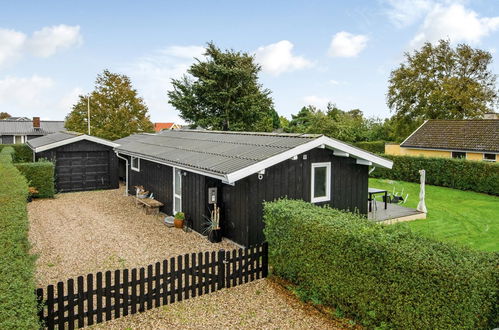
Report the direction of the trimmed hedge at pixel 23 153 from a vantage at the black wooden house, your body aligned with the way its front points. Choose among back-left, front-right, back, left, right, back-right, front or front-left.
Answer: right

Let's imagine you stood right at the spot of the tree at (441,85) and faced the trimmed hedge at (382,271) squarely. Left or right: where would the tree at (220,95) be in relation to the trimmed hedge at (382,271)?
right

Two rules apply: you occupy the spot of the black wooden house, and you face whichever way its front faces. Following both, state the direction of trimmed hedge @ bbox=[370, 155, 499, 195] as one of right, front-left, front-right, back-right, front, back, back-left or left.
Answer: back

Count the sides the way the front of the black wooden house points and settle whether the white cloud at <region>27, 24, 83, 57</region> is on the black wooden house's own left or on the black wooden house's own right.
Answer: on the black wooden house's own right

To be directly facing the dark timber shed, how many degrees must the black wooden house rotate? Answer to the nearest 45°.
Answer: approximately 90° to its right

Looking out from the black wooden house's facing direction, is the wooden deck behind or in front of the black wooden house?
behind

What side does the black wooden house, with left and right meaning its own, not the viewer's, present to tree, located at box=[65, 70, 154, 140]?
right

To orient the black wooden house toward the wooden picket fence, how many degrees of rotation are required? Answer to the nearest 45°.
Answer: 0° — it already faces it

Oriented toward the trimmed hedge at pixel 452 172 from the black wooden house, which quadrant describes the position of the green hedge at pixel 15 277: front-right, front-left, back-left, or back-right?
back-right

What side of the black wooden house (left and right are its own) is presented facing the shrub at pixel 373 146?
back

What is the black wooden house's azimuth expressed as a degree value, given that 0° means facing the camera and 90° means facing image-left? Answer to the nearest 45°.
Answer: approximately 45°

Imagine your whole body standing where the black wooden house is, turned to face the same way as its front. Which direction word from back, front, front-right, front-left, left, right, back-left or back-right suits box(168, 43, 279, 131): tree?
back-right

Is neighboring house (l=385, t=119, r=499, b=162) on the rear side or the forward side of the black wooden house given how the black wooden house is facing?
on the rear side
